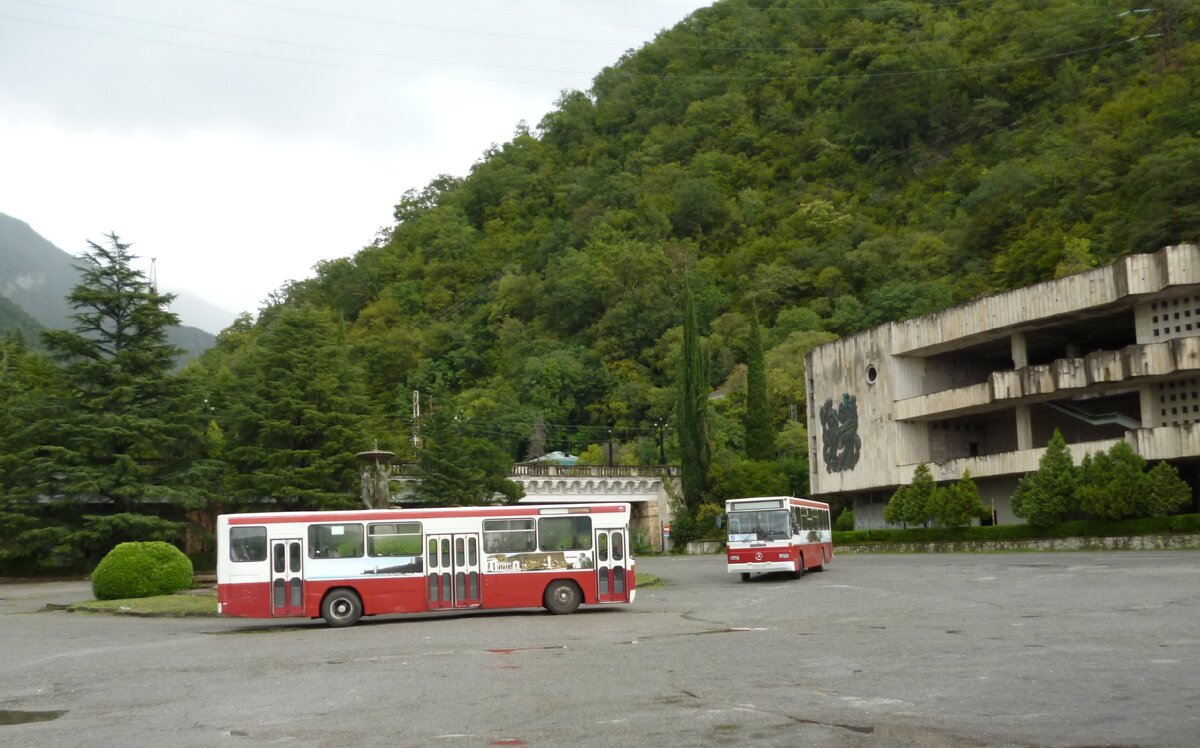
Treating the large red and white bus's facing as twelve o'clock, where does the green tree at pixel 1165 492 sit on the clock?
The green tree is roughly at 11 o'clock from the large red and white bus.

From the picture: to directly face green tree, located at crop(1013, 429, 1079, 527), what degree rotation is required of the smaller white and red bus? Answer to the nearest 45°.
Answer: approximately 180°

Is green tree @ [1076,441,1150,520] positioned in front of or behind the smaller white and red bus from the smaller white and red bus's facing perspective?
behind

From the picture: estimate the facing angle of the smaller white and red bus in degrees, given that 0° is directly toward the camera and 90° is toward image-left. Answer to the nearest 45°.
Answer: approximately 45°

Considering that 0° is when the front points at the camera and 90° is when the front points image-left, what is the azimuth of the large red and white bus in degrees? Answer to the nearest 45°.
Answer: approximately 270°

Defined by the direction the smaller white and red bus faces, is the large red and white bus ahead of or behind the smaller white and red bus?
ahead

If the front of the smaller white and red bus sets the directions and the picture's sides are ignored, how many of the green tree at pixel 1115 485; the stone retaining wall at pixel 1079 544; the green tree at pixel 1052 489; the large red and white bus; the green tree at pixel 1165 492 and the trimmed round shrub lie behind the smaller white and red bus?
4

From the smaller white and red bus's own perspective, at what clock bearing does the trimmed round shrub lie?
The trimmed round shrub is roughly at 1 o'clock from the smaller white and red bus.

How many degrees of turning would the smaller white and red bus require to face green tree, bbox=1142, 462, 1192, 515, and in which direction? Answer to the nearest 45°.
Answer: approximately 180°

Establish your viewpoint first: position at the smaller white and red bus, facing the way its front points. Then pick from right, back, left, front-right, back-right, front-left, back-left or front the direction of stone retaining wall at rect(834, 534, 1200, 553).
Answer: back

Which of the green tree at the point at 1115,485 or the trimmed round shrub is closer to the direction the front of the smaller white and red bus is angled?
the trimmed round shrub

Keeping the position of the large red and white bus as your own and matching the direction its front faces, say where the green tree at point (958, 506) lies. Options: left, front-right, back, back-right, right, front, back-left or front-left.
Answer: front-left

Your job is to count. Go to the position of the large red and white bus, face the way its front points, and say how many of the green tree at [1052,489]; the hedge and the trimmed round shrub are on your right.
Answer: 0

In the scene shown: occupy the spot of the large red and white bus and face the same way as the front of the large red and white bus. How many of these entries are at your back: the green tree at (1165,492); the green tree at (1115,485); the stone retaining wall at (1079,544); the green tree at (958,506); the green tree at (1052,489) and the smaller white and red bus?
0

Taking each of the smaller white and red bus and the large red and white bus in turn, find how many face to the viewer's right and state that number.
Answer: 1
